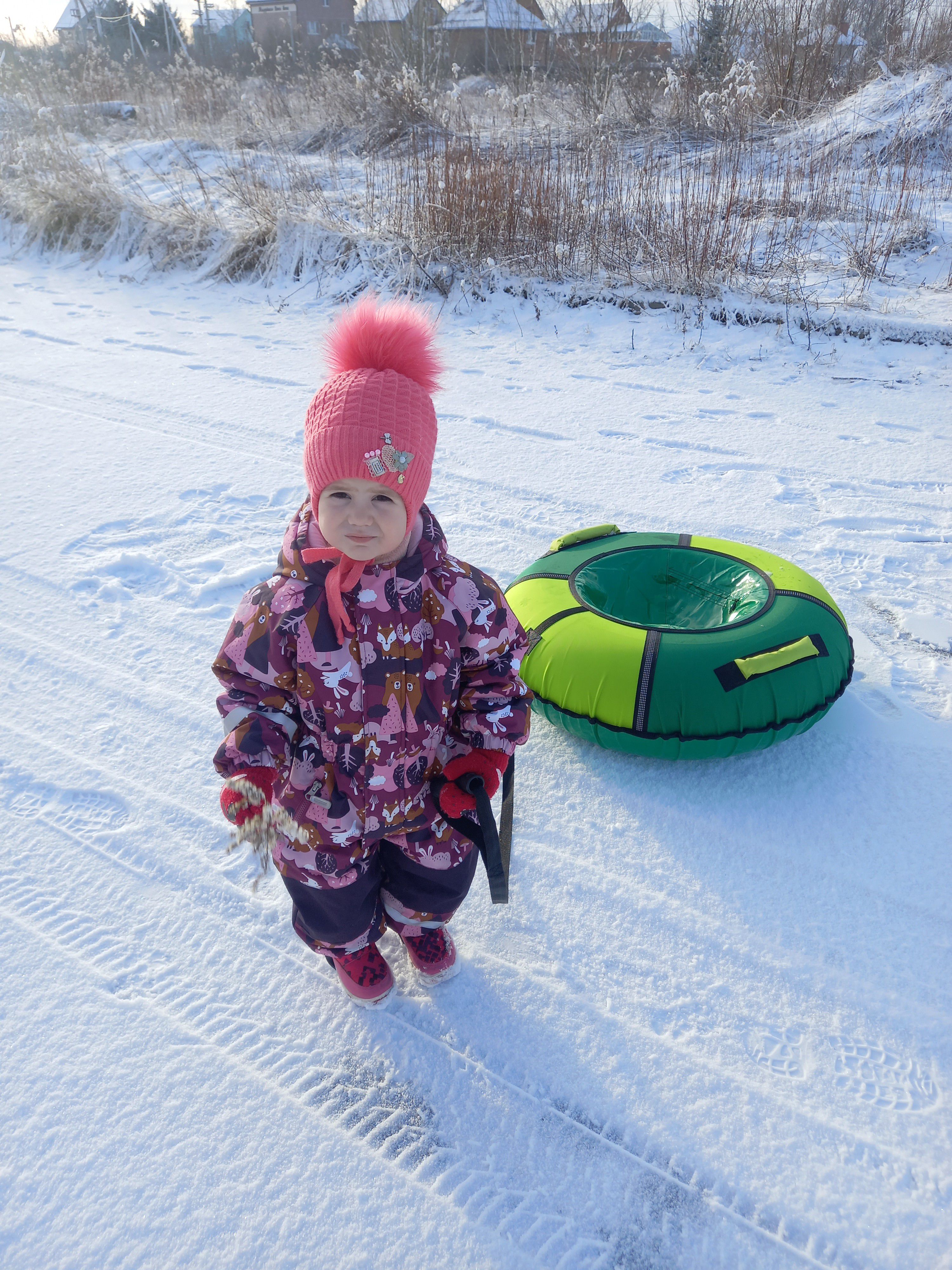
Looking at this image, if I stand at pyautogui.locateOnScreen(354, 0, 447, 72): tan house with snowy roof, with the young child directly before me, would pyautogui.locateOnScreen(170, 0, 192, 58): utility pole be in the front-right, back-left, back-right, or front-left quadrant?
back-right

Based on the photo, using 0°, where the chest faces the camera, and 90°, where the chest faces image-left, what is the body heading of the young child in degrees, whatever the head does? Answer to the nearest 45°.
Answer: approximately 0°

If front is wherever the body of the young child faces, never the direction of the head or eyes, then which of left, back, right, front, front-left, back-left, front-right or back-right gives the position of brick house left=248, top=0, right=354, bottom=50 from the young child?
back

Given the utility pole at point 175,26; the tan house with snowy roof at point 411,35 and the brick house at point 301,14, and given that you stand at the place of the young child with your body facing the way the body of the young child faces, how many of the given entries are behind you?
3

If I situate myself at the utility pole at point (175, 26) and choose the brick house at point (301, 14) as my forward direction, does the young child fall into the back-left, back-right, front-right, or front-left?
back-right

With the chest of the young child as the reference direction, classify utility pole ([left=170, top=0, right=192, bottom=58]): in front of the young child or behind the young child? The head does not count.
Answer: behind

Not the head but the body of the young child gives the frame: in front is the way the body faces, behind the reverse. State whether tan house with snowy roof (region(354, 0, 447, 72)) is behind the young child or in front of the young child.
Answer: behind
